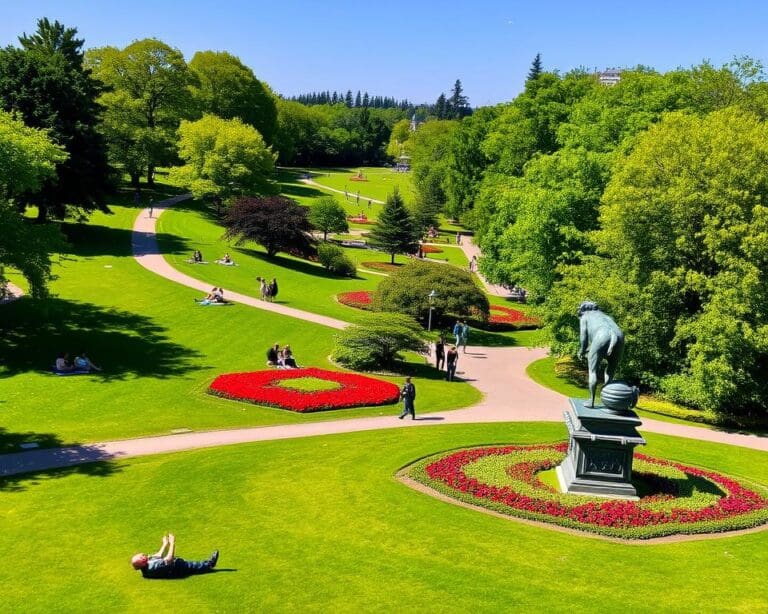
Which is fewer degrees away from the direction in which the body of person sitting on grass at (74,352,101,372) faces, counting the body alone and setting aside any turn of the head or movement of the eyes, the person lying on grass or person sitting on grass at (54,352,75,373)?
the person lying on grass

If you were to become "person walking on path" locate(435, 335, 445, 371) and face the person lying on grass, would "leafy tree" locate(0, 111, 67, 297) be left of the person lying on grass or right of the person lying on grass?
right

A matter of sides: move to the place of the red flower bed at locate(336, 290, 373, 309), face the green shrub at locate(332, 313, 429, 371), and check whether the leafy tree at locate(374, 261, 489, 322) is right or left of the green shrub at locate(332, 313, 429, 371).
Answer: left
